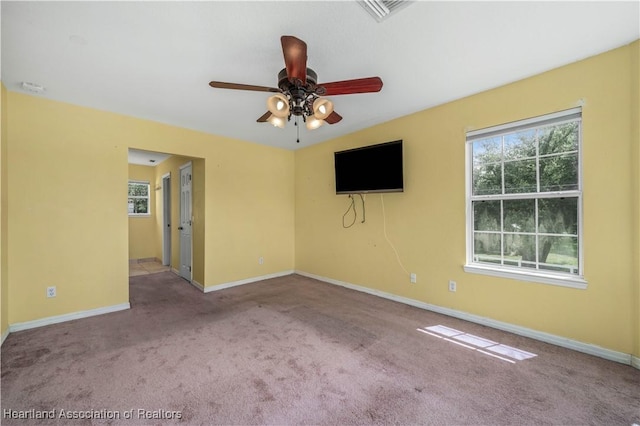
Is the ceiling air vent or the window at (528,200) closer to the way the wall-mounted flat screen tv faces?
the ceiling air vent

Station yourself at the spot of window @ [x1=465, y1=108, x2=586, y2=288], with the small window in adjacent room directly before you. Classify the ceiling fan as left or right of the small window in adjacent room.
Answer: left

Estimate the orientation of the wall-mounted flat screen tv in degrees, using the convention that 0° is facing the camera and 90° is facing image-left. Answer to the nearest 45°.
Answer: approximately 45°

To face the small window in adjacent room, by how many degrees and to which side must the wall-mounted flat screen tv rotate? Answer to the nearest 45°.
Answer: approximately 45° to its right

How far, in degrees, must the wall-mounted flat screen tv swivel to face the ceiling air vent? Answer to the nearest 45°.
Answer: approximately 45° to its left

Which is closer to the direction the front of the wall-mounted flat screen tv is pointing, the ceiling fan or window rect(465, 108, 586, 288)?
the ceiling fan

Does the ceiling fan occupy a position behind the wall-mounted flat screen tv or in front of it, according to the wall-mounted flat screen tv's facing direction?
in front

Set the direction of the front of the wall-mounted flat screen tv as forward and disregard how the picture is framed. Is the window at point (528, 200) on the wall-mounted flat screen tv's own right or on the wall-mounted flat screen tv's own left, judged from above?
on the wall-mounted flat screen tv's own left
